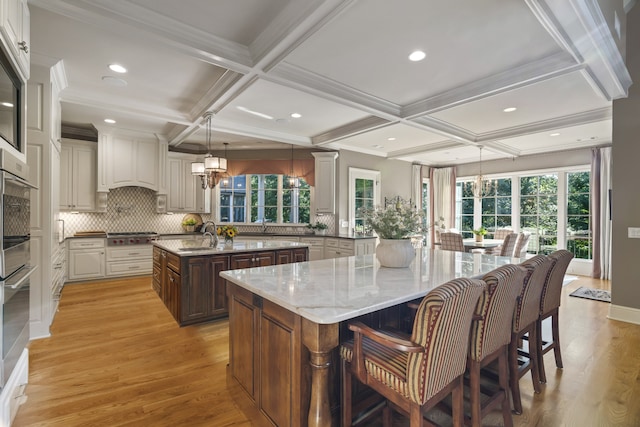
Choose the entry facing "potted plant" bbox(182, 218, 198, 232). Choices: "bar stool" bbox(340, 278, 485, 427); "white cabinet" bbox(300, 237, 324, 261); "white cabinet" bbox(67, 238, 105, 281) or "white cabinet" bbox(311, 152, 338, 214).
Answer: the bar stool

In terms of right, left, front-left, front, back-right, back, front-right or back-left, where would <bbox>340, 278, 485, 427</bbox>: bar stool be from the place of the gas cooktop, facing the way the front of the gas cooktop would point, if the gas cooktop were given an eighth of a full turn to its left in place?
front-right

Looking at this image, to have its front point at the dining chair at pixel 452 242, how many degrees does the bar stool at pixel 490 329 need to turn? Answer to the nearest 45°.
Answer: approximately 45° to its right

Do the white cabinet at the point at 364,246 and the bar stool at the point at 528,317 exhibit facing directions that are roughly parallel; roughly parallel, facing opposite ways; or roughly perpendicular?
roughly parallel, facing opposite ways

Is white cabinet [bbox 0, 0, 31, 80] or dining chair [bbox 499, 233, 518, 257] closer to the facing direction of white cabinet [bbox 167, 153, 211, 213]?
the white cabinet

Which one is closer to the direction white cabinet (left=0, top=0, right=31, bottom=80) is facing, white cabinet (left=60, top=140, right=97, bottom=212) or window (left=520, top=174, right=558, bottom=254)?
the window

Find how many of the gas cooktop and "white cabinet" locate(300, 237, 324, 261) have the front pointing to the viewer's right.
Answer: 0

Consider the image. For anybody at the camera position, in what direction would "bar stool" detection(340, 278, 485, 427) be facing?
facing away from the viewer and to the left of the viewer

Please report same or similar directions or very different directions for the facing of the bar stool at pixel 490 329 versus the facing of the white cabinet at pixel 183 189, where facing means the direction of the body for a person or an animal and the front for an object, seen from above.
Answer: very different directions

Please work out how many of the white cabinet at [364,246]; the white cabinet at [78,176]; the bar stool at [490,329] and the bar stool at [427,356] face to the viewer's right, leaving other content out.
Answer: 0

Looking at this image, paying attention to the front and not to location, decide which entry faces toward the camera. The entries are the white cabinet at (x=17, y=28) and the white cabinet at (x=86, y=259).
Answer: the white cabinet at (x=86, y=259)

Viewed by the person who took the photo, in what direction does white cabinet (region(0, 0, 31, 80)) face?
facing to the right of the viewer

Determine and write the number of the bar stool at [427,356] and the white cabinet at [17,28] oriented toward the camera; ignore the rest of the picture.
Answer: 0

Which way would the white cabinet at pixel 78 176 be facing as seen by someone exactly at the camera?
facing the viewer

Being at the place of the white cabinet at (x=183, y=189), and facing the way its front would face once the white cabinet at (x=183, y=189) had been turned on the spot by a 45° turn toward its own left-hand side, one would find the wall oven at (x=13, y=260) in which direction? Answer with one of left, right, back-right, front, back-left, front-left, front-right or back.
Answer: front-right

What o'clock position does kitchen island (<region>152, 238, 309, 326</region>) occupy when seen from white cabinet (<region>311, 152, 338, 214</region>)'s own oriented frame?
The kitchen island is roughly at 1 o'clock from the white cabinet.

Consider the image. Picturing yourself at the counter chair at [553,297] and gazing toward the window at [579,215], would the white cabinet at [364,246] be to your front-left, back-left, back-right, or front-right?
front-left

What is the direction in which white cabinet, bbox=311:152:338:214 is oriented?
toward the camera
